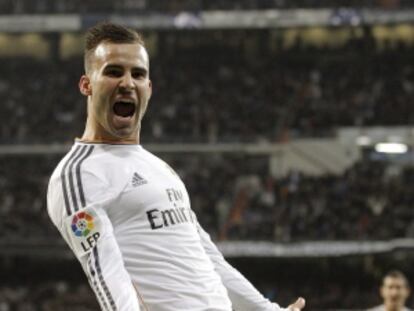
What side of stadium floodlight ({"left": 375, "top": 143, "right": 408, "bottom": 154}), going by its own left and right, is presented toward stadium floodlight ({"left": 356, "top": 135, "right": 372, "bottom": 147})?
right

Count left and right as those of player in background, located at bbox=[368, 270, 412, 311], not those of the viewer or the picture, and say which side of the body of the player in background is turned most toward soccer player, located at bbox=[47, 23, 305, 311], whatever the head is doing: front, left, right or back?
front

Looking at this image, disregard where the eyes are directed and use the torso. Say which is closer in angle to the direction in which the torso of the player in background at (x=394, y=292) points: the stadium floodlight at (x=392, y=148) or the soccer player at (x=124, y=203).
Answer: the soccer player

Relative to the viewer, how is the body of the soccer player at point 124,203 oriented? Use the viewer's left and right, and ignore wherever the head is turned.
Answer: facing the viewer and to the right of the viewer

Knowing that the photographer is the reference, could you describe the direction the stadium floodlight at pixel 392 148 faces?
facing the viewer

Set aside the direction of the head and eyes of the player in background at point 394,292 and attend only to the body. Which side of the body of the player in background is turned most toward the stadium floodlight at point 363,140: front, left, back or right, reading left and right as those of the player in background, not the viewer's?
back

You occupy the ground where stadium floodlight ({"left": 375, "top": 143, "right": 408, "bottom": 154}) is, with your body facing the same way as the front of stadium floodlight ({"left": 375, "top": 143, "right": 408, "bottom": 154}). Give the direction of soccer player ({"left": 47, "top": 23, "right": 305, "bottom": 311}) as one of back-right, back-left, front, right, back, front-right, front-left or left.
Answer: front

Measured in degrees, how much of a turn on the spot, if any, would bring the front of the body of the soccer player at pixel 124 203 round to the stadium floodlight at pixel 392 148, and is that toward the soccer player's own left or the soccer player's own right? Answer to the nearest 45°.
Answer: approximately 135° to the soccer player's own left

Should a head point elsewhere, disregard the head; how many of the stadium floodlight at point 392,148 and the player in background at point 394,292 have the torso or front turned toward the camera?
2

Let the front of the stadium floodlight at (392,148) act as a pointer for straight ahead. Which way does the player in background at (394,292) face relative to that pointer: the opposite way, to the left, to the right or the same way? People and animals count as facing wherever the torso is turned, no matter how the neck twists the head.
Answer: the same way

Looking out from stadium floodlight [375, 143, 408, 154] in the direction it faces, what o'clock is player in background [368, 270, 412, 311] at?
The player in background is roughly at 12 o'clock from the stadium floodlight.

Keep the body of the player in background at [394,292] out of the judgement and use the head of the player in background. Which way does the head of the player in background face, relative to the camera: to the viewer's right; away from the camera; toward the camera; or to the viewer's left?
toward the camera

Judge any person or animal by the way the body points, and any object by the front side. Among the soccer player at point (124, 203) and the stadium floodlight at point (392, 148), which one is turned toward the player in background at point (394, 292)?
the stadium floodlight

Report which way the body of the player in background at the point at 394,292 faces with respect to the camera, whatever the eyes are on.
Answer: toward the camera
